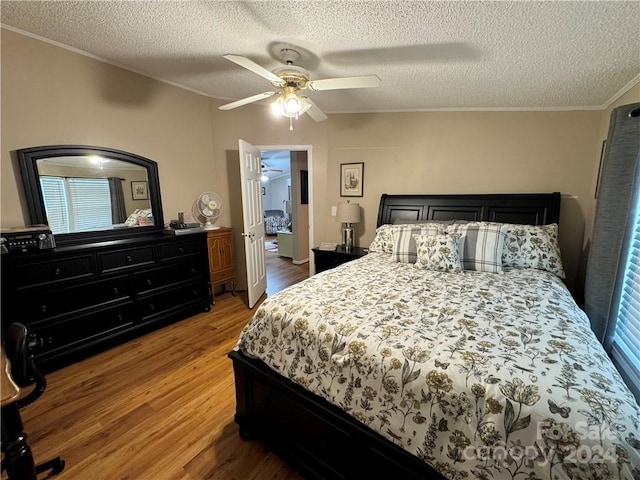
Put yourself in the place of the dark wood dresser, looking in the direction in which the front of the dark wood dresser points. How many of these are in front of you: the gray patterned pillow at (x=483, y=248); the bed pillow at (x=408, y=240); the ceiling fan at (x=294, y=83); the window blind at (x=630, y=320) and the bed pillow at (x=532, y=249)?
5

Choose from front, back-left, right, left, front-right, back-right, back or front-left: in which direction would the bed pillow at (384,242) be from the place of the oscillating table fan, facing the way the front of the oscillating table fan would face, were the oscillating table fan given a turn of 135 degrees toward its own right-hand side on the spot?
back-left

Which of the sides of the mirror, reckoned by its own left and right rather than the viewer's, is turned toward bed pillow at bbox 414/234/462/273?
front

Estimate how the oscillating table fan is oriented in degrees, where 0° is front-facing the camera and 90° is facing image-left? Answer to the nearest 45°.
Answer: approximately 315°

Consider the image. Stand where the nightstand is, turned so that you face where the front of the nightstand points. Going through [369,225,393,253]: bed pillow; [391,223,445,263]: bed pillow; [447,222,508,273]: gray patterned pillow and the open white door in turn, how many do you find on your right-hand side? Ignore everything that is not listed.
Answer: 1

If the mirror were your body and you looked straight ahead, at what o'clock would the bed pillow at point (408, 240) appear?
The bed pillow is roughly at 12 o'clock from the mirror.

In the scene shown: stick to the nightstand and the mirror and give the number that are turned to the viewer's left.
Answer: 0

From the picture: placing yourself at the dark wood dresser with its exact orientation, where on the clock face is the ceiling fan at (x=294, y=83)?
The ceiling fan is roughly at 12 o'clock from the dark wood dresser.

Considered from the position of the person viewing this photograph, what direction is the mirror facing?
facing the viewer and to the right of the viewer

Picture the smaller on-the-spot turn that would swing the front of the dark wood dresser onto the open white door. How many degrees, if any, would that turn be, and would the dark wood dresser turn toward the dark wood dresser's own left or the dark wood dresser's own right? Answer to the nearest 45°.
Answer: approximately 45° to the dark wood dresser's own left

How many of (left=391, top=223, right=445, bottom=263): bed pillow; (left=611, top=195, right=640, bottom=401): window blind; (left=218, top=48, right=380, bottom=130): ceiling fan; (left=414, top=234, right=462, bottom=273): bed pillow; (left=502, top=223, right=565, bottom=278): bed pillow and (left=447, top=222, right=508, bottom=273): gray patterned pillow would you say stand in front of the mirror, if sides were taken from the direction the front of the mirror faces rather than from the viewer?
6

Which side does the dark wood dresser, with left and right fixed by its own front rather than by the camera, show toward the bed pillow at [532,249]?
front

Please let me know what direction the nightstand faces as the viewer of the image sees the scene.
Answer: facing the viewer

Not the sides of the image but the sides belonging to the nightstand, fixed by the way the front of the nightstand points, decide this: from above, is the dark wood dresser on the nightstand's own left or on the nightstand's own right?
on the nightstand's own right

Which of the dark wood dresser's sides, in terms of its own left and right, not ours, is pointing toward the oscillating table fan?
left

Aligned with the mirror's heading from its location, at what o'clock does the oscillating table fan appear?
The oscillating table fan is roughly at 10 o'clock from the mirror.

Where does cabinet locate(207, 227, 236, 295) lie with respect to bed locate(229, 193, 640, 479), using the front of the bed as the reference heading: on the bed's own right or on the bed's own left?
on the bed's own right

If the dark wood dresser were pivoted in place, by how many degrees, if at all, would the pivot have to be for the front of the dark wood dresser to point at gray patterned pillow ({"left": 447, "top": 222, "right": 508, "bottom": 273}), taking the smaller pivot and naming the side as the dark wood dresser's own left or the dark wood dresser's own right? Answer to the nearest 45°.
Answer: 0° — it already faces it

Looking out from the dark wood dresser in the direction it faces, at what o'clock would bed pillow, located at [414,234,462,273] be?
The bed pillow is roughly at 12 o'clock from the dark wood dresser.
